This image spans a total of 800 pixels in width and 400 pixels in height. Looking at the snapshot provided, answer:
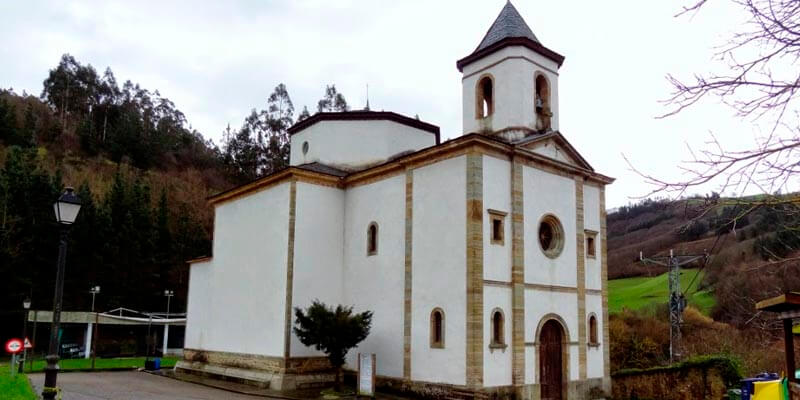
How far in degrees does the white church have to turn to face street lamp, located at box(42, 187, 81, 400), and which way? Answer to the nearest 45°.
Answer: approximately 90° to its right

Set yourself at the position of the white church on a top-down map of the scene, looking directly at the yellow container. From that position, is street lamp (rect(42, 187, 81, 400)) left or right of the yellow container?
right

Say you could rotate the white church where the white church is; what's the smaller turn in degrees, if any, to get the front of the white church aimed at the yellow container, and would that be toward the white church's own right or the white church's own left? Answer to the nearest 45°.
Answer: approximately 45° to the white church's own right

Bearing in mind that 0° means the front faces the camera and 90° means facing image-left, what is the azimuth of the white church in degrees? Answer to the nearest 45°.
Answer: approximately 315°

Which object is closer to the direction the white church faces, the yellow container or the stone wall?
the yellow container

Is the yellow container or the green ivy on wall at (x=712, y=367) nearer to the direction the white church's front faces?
the yellow container

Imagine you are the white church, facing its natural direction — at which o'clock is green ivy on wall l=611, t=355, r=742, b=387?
The green ivy on wall is roughly at 10 o'clock from the white church.

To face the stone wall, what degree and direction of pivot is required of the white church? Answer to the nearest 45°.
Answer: approximately 45° to its left
